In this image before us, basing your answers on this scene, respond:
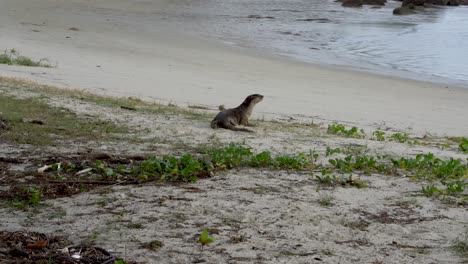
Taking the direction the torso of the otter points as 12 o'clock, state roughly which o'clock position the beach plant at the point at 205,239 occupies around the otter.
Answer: The beach plant is roughly at 3 o'clock from the otter.

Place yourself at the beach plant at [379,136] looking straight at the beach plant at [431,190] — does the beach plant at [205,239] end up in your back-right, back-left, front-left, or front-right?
front-right

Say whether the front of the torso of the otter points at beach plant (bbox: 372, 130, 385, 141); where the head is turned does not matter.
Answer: yes

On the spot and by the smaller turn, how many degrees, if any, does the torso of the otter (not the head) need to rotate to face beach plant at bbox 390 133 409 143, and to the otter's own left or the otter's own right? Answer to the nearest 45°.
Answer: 0° — it already faces it

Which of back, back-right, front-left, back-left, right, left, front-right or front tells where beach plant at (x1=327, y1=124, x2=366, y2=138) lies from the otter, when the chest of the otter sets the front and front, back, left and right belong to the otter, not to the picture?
front

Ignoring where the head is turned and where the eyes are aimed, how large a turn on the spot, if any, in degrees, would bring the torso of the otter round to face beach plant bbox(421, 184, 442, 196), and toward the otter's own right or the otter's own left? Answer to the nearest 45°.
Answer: approximately 45° to the otter's own right

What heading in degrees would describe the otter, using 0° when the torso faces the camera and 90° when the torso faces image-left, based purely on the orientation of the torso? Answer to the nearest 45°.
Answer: approximately 270°

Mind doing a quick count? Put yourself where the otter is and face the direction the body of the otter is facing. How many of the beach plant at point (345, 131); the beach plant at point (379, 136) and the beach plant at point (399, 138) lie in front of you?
3

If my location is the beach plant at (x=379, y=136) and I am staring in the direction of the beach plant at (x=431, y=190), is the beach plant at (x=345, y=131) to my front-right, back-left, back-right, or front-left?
back-right
